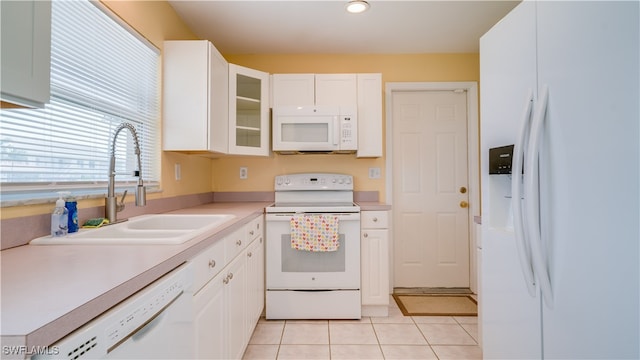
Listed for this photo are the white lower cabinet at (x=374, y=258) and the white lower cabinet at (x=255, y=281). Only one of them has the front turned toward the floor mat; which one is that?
the white lower cabinet at (x=255, y=281)

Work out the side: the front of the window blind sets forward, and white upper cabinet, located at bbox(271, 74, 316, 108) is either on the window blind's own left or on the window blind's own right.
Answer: on the window blind's own left

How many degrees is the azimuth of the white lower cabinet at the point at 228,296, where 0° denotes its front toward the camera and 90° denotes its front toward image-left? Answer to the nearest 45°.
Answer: approximately 270°

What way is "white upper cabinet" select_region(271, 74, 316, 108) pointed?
toward the camera

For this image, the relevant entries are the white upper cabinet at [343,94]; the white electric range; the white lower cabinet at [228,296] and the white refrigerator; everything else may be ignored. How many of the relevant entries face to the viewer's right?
1

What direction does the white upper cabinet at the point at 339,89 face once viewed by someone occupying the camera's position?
facing the viewer

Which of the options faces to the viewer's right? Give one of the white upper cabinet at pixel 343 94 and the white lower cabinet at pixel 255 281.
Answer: the white lower cabinet

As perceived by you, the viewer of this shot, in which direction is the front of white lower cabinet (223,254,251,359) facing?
facing to the right of the viewer

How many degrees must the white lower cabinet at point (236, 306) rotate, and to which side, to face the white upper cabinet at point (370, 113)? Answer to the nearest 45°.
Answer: approximately 45° to its left

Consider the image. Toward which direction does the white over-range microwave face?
toward the camera

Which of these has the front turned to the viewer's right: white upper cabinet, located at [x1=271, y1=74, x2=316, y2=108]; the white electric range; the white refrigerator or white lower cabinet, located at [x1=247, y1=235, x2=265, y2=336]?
the white lower cabinet

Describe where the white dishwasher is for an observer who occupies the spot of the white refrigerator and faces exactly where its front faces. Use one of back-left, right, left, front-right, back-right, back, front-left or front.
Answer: front

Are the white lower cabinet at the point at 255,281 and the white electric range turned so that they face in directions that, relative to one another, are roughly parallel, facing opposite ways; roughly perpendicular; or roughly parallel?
roughly perpendicular

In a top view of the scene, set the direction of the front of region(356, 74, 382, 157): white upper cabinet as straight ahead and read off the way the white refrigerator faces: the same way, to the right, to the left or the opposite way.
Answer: to the right

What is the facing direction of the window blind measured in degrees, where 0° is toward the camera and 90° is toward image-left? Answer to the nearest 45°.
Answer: approximately 315°
